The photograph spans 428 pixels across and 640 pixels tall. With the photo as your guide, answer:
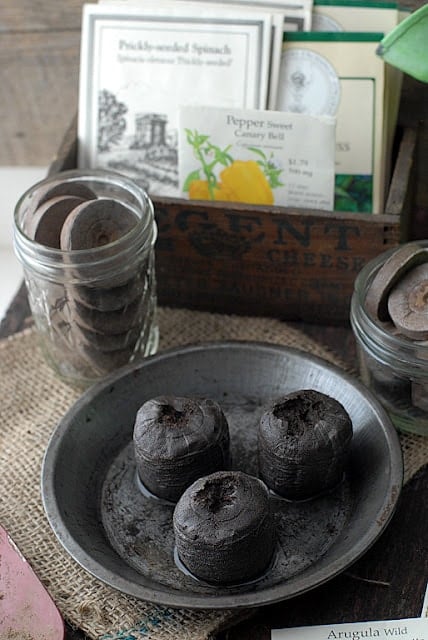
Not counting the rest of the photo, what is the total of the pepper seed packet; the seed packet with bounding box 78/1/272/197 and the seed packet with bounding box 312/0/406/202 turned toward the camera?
3

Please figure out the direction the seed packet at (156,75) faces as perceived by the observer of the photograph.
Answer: facing the viewer
